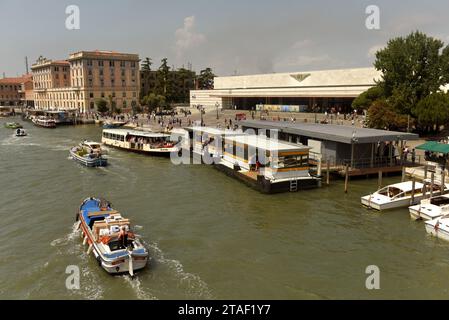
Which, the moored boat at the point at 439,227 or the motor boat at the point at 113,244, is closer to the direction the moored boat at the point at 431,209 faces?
the motor boat

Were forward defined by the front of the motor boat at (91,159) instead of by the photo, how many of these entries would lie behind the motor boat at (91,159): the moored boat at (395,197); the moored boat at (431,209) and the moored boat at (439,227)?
3

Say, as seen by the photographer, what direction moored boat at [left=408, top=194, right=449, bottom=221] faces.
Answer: facing the viewer and to the left of the viewer

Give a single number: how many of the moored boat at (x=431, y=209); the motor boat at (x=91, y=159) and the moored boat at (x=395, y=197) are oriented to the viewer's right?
0

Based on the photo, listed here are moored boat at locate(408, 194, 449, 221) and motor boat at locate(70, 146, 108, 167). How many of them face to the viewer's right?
0

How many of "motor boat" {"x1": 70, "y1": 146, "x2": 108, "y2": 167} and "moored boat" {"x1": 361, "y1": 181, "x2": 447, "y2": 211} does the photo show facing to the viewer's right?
0

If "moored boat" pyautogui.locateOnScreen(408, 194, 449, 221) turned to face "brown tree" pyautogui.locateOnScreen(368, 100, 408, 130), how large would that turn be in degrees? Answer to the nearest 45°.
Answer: approximately 135° to its right

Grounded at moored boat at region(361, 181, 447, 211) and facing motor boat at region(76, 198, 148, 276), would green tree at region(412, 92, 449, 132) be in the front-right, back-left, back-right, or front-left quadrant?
back-right

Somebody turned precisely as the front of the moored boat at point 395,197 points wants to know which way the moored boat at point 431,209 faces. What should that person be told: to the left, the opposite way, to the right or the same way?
the same way

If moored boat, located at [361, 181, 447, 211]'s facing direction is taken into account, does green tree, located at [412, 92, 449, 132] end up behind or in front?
behind

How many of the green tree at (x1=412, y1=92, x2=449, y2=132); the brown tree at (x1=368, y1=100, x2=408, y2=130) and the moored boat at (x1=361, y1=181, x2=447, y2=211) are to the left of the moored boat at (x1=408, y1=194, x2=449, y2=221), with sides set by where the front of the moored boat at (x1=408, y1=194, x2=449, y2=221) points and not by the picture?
0

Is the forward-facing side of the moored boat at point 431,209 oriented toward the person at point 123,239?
yes

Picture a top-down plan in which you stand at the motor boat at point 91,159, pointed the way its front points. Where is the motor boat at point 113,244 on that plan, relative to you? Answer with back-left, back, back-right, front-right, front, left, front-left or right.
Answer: back-left

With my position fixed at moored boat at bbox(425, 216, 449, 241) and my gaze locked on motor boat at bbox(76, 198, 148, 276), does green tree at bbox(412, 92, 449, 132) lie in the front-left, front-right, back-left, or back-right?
back-right

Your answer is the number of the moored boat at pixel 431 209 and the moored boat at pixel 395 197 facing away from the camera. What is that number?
0

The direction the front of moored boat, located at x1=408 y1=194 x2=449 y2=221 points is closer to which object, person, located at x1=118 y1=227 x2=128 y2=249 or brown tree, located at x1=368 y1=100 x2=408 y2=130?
the person
